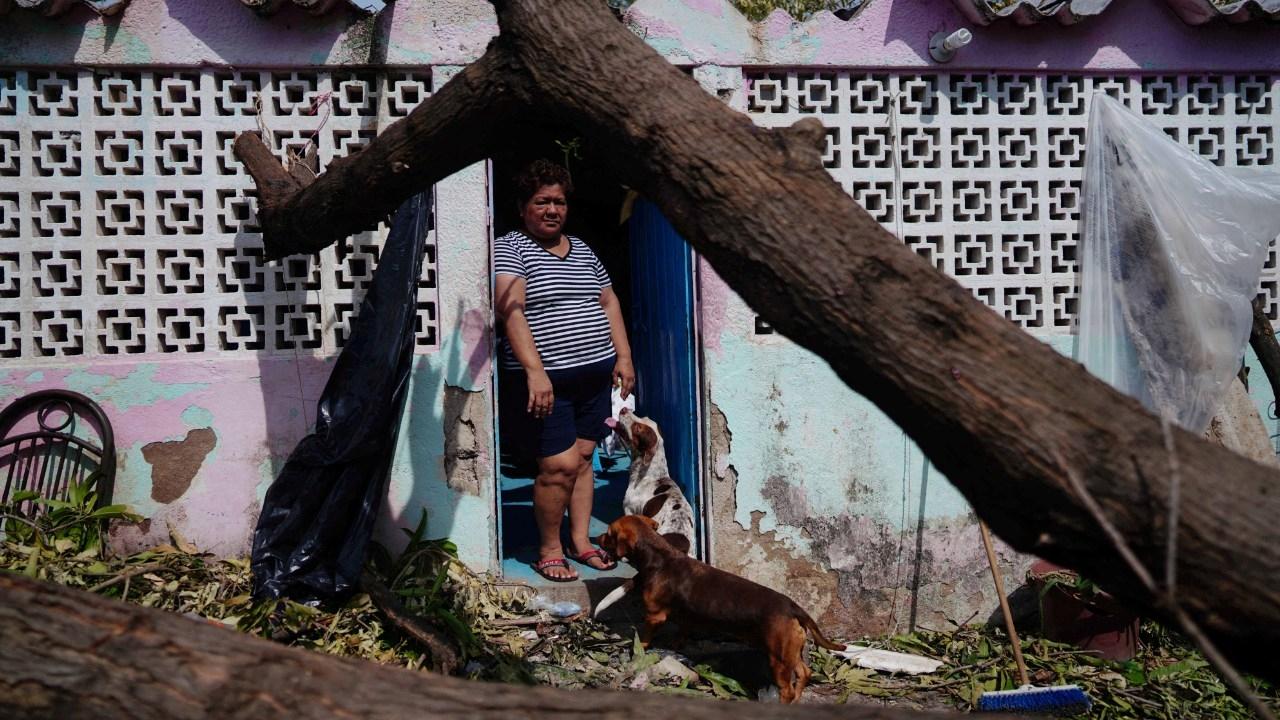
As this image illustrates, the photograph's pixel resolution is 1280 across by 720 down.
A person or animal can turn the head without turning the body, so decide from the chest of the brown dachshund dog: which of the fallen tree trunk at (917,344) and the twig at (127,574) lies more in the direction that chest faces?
the twig

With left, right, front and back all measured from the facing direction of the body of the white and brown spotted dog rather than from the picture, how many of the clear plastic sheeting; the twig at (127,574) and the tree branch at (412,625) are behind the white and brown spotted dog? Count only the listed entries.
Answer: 1

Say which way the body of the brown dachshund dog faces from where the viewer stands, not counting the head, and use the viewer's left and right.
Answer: facing away from the viewer and to the left of the viewer

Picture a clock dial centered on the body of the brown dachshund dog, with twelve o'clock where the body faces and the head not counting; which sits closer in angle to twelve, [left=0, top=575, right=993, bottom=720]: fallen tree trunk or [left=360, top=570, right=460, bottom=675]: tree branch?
the tree branch

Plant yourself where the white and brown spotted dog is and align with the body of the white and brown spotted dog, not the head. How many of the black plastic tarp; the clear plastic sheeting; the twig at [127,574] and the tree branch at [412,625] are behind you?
1

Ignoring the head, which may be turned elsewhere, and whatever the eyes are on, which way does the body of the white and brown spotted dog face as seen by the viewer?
to the viewer's left

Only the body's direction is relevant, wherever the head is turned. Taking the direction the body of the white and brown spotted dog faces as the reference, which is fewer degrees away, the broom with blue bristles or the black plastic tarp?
the black plastic tarp

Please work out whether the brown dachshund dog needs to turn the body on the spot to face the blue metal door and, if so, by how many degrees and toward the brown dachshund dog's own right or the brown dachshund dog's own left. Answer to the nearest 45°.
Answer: approximately 45° to the brown dachshund dog's own right
